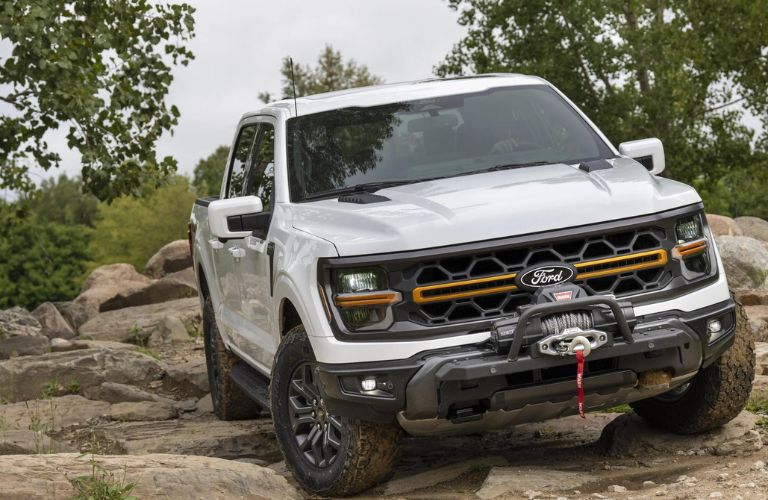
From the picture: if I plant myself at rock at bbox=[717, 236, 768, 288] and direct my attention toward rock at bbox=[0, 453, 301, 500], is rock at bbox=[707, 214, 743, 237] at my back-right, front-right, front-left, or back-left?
back-right

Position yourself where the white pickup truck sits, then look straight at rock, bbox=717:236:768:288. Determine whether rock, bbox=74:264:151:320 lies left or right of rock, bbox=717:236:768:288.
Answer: left

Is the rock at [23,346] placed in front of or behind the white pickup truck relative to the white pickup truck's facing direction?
behind

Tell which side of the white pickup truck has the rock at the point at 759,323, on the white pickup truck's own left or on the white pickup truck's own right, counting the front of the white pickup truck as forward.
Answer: on the white pickup truck's own left

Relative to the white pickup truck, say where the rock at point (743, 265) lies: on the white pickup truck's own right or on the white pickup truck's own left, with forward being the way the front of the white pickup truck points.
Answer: on the white pickup truck's own left

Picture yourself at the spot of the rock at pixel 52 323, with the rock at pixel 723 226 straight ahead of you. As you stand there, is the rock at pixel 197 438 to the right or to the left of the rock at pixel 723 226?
right
